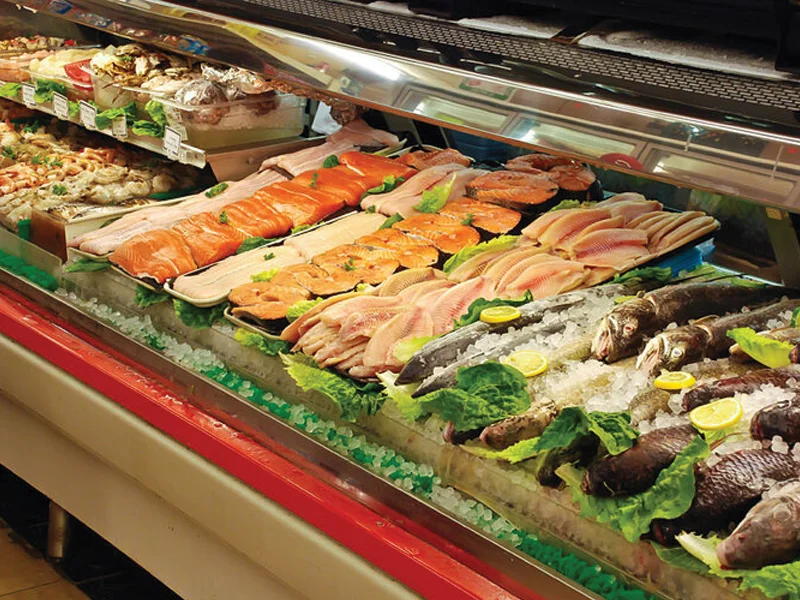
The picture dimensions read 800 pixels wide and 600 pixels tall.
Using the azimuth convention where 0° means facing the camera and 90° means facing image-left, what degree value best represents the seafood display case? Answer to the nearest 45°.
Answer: approximately 45°

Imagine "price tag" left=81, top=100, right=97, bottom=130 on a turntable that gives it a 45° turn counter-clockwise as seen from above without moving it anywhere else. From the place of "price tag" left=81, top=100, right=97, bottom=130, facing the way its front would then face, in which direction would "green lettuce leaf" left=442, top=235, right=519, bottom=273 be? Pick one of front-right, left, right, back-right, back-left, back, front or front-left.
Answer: front-left

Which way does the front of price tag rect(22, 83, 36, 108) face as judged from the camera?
facing the viewer and to the left of the viewer

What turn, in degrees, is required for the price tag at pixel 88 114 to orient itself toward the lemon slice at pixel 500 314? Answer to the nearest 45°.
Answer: approximately 90° to its left

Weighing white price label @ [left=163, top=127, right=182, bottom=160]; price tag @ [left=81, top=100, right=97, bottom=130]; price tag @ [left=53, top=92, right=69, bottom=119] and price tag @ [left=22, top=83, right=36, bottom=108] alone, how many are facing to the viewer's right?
0

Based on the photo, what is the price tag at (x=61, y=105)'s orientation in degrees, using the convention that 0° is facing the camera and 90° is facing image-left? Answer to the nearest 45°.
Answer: approximately 45°

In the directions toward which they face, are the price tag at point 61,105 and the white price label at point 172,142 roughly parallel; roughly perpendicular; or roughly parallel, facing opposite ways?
roughly parallel

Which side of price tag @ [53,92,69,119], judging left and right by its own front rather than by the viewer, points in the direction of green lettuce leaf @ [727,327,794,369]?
left

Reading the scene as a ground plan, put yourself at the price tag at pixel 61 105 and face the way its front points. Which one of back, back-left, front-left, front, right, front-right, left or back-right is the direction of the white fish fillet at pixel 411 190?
left

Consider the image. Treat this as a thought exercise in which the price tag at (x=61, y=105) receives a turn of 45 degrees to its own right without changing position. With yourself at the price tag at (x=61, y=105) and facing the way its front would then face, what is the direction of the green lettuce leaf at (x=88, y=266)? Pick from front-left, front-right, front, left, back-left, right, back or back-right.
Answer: left

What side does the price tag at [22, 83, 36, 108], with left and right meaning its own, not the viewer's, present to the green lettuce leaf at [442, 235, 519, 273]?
left

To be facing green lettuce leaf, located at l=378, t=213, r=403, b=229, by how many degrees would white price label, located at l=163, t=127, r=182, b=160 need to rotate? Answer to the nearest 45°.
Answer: approximately 90° to its left
